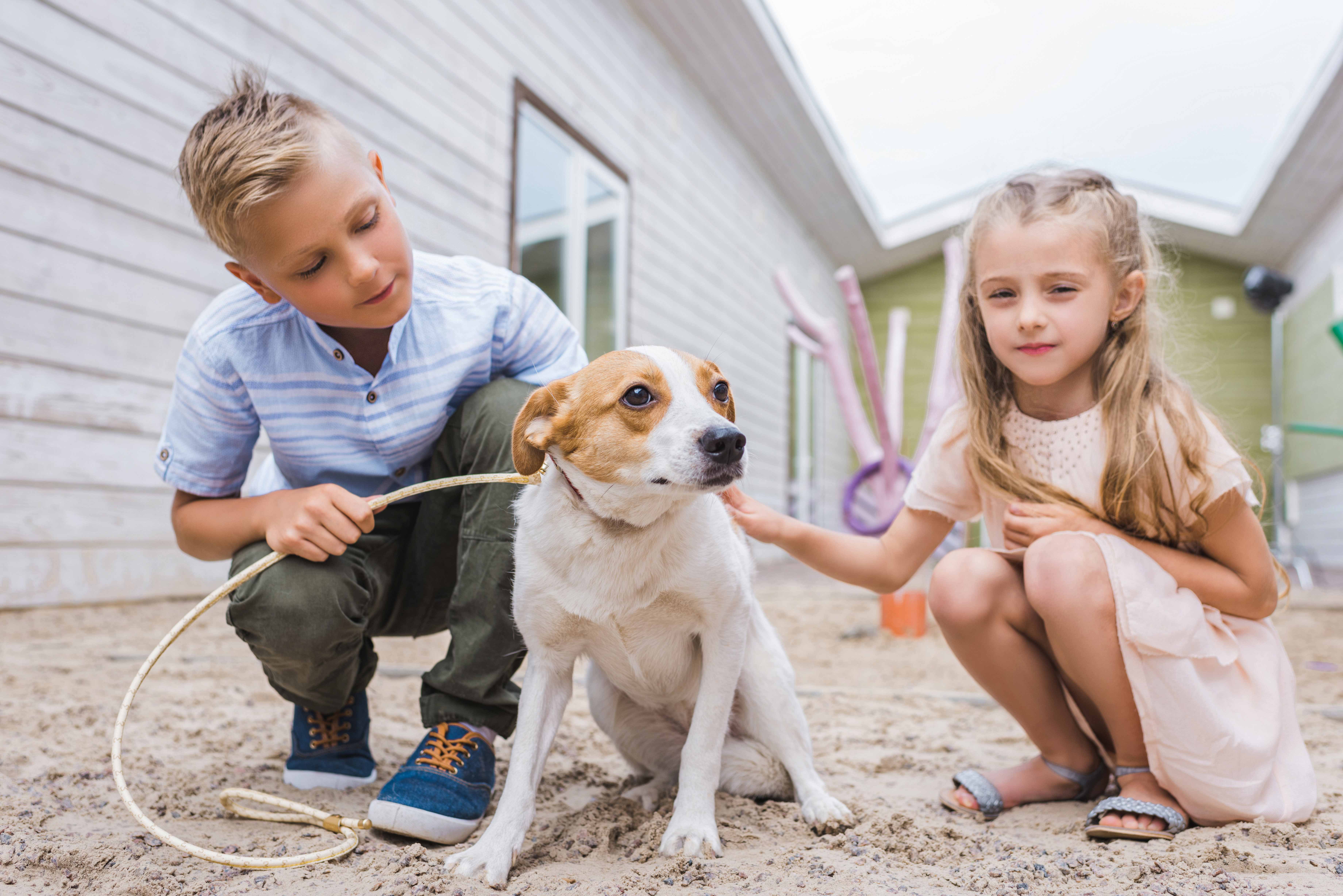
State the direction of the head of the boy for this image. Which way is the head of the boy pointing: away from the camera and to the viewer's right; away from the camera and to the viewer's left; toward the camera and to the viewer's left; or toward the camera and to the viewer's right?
toward the camera and to the viewer's right

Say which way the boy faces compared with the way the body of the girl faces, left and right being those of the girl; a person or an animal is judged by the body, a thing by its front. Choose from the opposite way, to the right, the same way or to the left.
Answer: to the left

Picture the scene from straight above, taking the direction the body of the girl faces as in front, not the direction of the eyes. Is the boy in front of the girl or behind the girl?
in front

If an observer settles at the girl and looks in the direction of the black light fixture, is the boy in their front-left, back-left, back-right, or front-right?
back-left

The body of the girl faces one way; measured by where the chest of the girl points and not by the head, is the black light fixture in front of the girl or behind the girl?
behind

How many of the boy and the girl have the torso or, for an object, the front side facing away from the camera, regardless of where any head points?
0

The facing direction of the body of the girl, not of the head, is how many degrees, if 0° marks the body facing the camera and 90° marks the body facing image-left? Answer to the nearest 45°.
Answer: approximately 45°

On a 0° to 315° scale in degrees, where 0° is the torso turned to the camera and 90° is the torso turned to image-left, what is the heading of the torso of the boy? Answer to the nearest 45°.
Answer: approximately 0°
